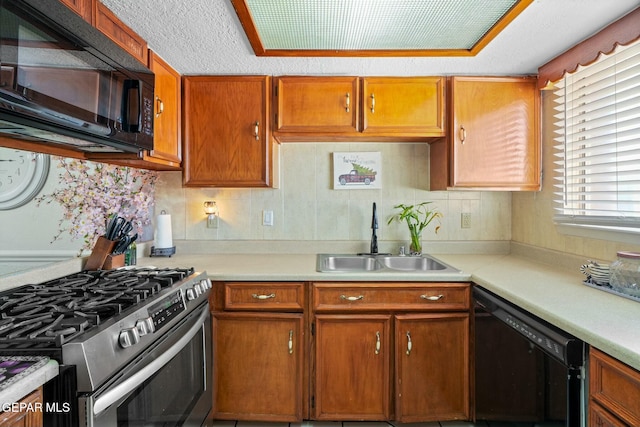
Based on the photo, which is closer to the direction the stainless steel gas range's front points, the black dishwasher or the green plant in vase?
the black dishwasher

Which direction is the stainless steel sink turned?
toward the camera

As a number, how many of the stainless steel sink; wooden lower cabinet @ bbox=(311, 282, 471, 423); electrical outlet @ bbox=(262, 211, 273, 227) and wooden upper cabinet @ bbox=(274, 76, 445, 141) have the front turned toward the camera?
4

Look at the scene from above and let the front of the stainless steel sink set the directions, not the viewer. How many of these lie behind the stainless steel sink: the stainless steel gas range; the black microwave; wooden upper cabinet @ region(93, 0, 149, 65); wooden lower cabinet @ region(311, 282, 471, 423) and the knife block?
0

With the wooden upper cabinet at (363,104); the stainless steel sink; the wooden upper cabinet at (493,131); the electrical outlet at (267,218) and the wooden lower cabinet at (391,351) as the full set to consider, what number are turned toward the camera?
5

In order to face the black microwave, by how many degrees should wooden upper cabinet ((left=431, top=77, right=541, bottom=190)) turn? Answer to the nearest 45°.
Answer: approximately 45° to its right

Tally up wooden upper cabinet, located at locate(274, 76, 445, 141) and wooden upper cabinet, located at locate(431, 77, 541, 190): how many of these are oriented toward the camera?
2

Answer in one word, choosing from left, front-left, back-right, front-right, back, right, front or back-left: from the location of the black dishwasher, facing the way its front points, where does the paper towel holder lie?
front-right

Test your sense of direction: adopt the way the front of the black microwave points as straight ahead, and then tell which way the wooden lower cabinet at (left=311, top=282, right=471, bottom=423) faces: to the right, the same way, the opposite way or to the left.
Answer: to the right

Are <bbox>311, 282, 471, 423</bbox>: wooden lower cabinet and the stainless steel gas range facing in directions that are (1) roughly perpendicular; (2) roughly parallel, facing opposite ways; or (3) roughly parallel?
roughly perpendicular

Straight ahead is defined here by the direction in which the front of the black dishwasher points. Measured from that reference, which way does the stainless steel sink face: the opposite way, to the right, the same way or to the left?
to the left

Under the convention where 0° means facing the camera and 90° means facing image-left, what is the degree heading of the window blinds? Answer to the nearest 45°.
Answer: approximately 45°

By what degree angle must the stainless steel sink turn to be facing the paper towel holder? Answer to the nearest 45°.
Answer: approximately 90° to its right

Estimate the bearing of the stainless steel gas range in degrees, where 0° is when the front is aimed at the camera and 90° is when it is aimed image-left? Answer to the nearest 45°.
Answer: approximately 315°

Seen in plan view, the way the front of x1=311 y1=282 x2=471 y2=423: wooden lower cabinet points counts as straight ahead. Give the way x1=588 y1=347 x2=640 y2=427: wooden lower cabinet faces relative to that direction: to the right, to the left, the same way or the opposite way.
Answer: to the right
